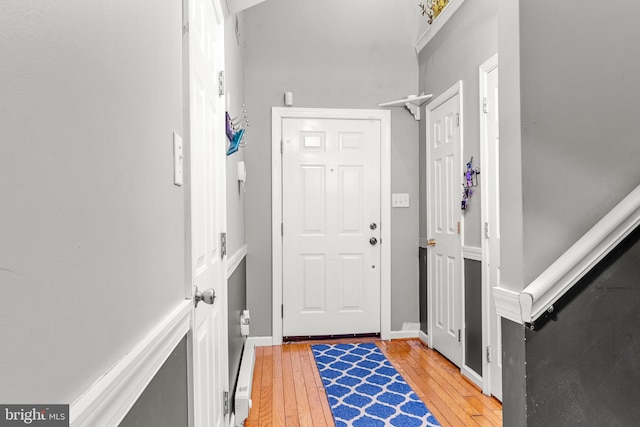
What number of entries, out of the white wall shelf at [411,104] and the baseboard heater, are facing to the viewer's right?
1

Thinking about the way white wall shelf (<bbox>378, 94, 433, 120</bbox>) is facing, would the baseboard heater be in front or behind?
in front

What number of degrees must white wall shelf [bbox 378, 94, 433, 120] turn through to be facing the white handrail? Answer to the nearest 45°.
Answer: approximately 45° to its left

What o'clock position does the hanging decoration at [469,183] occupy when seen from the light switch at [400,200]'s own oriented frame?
The hanging decoration is roughly at 11 o'clock from the light switch.

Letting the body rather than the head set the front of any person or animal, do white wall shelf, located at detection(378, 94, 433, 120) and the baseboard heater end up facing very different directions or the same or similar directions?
very different directions

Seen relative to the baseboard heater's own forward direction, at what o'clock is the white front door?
The white front door is roughly at 10 o'clock from the baseboard heater.

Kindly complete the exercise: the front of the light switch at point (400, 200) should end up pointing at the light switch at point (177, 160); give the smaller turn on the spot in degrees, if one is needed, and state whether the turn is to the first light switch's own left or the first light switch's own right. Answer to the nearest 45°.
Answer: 0° — it already faces it

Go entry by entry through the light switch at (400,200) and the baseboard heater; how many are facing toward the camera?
1

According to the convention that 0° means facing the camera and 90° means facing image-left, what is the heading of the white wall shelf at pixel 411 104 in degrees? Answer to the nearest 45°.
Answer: approximately 45°

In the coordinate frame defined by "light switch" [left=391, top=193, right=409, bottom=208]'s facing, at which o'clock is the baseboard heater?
The baseboard heater is roughly at 1 o'clock from the light switch.

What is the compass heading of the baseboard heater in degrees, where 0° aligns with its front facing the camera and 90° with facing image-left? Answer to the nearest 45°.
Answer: approximately 270°

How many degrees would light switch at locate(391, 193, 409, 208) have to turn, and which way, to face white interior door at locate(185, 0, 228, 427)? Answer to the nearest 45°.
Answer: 0° — it already faces it
